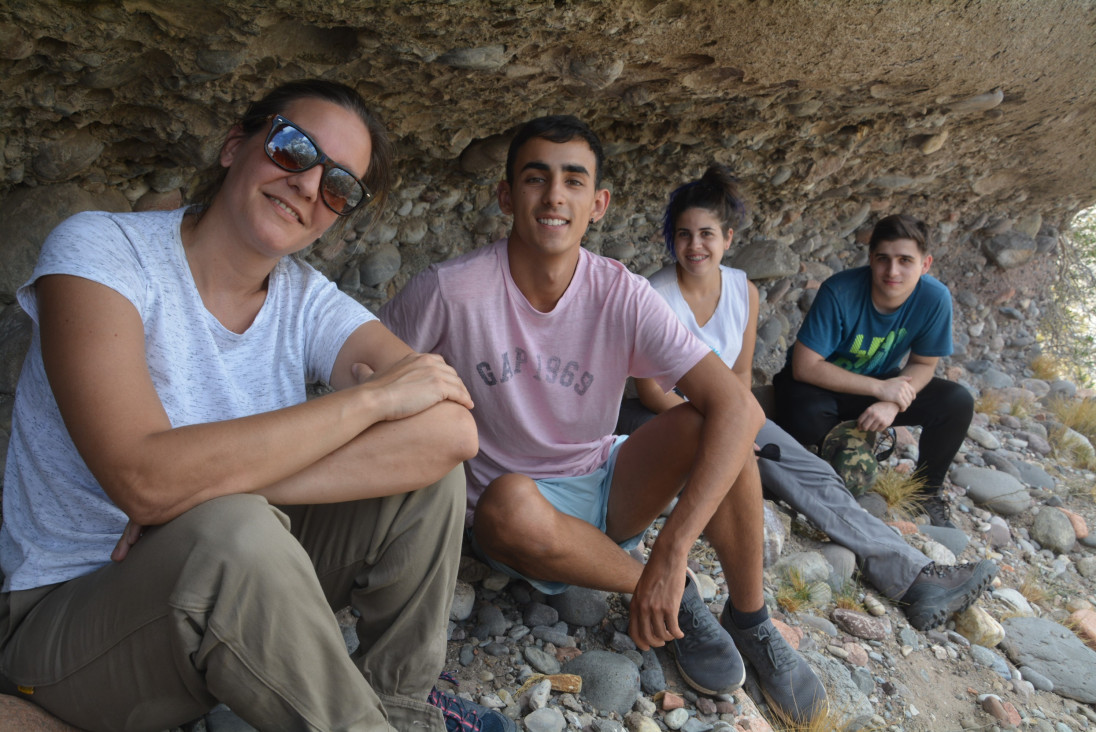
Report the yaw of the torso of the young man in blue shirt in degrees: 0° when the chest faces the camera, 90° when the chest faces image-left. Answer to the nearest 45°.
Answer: approximately 0°

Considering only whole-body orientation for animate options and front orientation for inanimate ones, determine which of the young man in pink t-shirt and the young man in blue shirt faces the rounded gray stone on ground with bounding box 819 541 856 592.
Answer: the young man in blue shirt

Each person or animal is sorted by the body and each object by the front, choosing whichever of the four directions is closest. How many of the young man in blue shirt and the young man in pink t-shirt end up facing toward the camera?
2

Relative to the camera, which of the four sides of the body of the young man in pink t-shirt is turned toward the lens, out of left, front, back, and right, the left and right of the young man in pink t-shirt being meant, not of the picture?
front

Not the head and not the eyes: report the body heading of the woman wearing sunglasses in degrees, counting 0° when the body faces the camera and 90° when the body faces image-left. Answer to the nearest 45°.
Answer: approximately 315°

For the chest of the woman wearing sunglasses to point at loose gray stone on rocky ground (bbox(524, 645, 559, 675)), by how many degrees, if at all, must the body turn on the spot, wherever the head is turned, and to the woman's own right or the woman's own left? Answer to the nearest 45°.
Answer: approximately 45° to the woman's own left

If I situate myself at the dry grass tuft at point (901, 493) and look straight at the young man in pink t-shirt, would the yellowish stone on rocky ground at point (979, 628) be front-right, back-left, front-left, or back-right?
front-left

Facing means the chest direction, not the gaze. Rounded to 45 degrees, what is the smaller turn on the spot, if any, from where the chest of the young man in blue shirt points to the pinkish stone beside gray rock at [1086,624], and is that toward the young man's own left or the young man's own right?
approximately 45° to the young man's own left

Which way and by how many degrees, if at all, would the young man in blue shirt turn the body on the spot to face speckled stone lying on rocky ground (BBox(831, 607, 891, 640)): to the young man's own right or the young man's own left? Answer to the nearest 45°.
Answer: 0° — they already face it

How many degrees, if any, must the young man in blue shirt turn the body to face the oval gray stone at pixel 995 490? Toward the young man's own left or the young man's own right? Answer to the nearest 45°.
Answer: approximately 45° to the young man's own left

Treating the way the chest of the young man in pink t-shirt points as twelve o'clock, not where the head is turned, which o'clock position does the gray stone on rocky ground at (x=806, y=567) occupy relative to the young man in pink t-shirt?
The gray stone on rocky ground is roughly at 8 o'clock from the young man in pink t-shirt.
